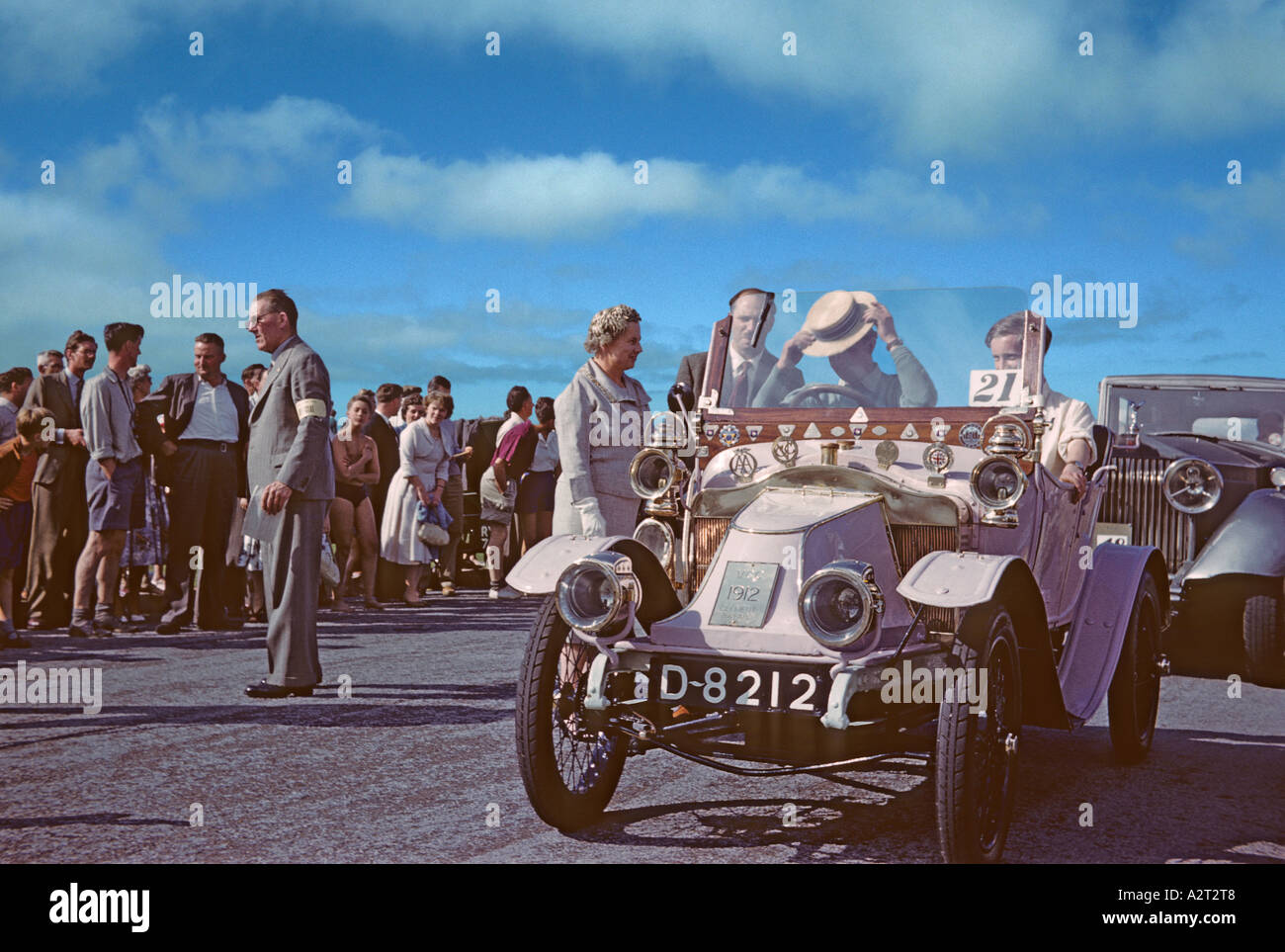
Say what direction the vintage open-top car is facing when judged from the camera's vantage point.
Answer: facing the viewer and to the left of the viewer

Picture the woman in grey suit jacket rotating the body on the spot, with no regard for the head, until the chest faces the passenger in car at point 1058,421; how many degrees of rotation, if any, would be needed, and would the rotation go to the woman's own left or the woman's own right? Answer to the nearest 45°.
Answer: approximately 45° to the woman's own left

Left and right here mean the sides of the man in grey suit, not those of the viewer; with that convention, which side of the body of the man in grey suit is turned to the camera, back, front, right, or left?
left

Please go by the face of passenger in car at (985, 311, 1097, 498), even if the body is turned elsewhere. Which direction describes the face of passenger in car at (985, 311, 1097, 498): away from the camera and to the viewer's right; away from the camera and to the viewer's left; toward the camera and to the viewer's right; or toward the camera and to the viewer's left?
toward the camera and to the viewer's left

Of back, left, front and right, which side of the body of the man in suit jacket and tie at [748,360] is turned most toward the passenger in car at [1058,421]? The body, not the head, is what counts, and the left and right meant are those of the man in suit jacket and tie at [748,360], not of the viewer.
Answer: left

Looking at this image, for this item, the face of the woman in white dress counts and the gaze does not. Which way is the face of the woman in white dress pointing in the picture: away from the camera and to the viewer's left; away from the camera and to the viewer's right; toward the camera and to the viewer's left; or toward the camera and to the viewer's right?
toward the camera and to the viewer's left

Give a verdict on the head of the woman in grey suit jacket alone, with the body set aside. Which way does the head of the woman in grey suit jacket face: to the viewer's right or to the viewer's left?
to the viewer's right

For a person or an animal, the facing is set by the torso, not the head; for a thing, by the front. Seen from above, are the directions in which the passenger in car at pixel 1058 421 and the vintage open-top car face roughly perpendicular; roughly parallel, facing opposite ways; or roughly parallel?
roughly parallel
